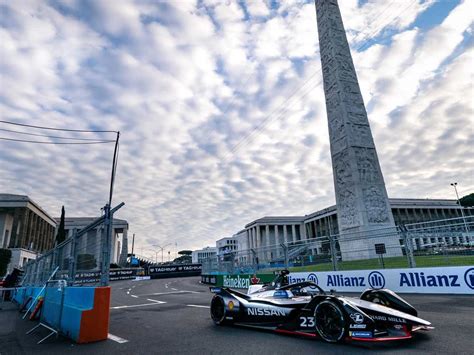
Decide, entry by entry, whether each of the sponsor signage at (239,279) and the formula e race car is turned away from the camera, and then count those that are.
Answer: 0

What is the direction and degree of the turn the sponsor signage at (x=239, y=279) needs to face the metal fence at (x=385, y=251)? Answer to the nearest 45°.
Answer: approximately 45° to its left

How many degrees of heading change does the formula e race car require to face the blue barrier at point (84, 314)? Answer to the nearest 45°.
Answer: approximately 135° to its right

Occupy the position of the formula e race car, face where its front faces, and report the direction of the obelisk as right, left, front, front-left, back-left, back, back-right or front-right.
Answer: back-left

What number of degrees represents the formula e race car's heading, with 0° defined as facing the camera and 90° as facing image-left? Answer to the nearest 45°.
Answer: approximately 315°

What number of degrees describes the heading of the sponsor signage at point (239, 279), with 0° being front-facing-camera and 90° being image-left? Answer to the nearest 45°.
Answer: approximately 0°

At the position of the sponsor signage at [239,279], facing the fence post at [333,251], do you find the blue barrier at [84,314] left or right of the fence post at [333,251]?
right
